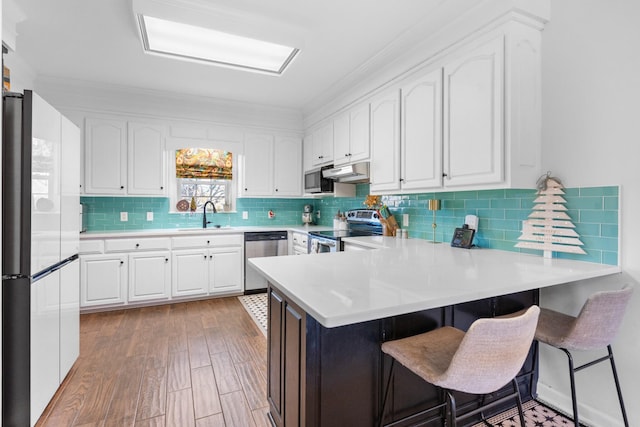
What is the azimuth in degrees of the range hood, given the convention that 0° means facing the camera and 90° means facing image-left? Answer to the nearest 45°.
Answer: approximately 45°

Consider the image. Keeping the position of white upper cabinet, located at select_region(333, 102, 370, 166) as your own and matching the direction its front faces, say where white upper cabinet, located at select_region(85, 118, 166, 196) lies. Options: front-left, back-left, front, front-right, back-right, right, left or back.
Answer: front-right

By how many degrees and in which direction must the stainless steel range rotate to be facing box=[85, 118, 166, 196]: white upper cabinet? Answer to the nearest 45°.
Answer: approximately 45° to its right

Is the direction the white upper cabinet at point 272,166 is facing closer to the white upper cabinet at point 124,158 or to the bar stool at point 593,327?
the bar stool

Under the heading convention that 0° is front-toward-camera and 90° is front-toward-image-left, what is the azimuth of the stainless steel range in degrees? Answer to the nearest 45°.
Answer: approximately 45°

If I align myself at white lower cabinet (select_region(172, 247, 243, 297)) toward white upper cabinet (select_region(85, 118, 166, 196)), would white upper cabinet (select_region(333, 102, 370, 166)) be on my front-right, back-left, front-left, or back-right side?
back-left

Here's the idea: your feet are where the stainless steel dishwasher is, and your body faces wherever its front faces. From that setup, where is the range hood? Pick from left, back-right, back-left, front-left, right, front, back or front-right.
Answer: front-left

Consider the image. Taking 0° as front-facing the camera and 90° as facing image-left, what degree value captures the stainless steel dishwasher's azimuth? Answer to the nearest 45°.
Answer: approximately 0°

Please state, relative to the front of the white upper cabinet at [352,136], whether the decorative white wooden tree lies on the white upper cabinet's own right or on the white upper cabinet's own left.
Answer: on the white upper cabinet's own left

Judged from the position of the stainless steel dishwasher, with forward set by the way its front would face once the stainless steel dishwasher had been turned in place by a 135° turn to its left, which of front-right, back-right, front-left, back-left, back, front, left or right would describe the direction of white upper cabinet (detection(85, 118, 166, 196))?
back-left

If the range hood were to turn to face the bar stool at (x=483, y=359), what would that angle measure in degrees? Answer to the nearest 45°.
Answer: approximately 45° to its left

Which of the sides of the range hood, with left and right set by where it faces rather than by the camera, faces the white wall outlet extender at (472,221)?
left

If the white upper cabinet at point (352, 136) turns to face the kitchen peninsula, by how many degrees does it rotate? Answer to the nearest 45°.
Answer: approximately 45° to its left

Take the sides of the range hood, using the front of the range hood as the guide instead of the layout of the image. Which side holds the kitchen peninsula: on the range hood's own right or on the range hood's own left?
on the range hood's own left
